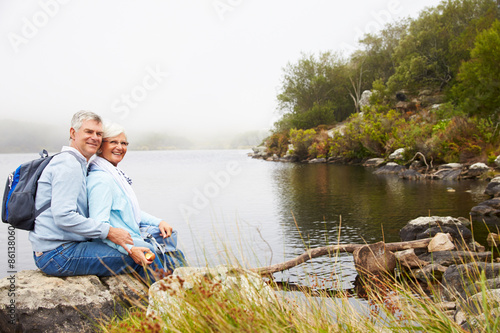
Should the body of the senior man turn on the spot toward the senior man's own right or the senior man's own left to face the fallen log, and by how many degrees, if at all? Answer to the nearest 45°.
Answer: approximately 45° to the senior man's own left

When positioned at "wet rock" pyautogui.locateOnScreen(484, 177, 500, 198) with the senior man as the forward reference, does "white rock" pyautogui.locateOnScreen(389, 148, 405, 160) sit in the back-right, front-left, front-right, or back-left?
back-right

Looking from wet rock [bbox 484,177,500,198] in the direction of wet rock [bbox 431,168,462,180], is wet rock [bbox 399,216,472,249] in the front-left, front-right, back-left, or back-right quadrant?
back-left

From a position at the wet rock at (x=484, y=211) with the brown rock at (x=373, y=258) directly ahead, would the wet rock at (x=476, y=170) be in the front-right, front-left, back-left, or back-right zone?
back-right
